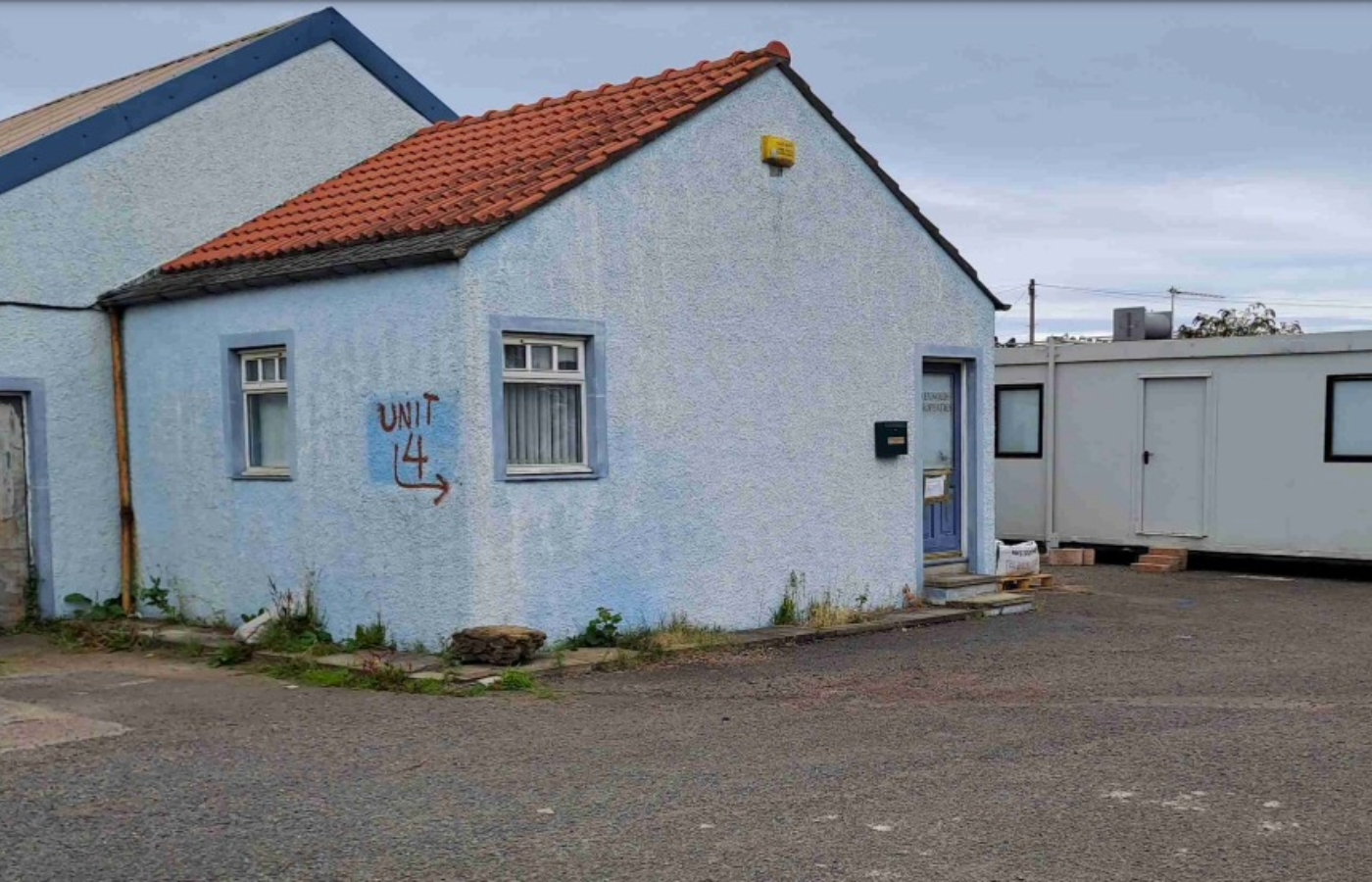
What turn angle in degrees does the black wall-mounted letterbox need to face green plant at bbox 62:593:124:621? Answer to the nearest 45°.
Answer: approximately 135° to its right

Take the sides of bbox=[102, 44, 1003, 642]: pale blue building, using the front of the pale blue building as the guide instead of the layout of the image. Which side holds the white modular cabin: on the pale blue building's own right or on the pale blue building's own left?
on the pale blue building's own left

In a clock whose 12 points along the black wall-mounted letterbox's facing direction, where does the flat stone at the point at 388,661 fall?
The flat stone is roughly at 3 o'clock from the black wall-mounted letterbox.

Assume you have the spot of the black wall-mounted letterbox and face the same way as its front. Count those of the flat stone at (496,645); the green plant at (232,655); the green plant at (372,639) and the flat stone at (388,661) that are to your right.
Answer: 4

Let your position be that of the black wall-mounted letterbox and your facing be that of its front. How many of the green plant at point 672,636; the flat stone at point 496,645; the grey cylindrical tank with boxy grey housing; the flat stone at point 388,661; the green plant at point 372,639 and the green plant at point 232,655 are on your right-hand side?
5

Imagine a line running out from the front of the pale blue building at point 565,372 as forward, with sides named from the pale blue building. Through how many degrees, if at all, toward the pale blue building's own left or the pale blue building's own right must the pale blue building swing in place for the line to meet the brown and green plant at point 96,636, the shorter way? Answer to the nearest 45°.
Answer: approximately 135° to the pale blue building's own right

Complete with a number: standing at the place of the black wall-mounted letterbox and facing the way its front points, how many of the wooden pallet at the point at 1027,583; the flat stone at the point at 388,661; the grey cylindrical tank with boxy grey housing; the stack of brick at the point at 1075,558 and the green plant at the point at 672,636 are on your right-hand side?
2

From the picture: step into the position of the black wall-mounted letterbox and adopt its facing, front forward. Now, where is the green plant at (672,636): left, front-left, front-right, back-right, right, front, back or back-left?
right

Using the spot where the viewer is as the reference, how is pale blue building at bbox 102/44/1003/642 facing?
facing the viewer and to the right of the viewer
